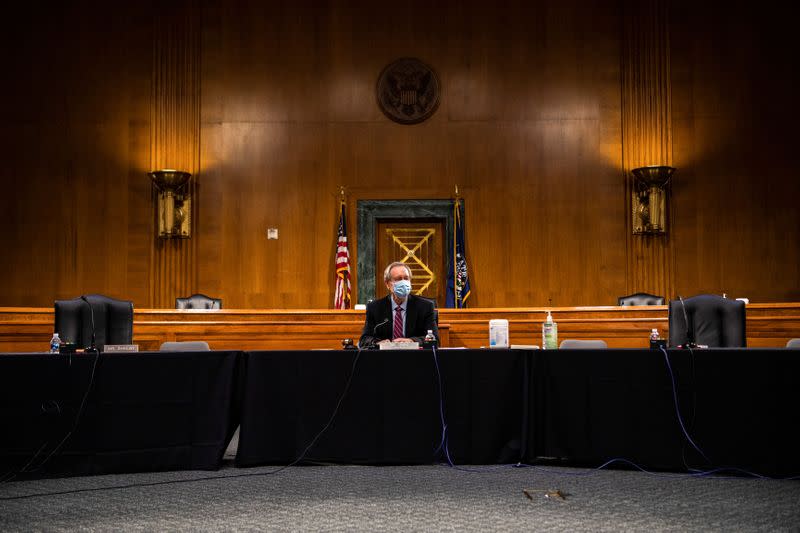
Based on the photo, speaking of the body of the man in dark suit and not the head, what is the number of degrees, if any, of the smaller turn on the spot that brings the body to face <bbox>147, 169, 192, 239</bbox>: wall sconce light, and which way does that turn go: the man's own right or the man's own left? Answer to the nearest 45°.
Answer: approximately 135° to the man's own right

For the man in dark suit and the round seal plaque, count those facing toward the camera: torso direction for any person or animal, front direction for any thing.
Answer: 2

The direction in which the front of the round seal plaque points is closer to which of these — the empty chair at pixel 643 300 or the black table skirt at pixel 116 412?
the black table skirt

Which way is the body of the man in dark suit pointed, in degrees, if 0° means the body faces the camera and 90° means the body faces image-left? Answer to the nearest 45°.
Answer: approximately 0°

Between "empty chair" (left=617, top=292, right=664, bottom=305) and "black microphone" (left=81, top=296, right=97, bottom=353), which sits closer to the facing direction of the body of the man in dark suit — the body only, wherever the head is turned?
the black microphone
